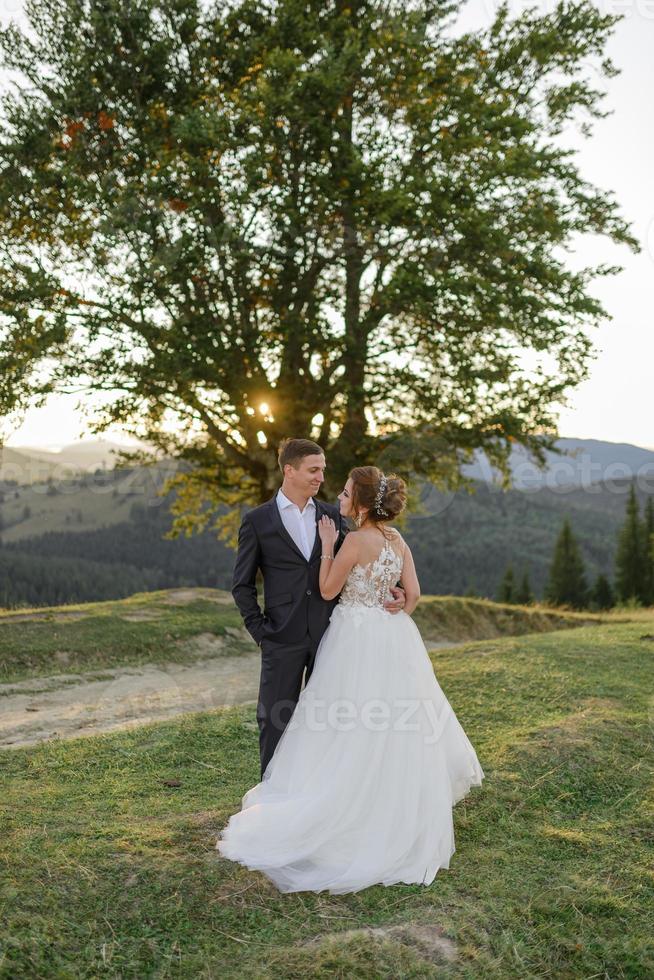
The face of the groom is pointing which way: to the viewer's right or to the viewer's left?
to the viewer's right

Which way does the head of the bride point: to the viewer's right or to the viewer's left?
to the viewer's left

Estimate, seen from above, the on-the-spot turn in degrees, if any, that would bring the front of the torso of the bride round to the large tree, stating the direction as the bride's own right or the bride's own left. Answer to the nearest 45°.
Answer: approximately 45° to the bride's own right

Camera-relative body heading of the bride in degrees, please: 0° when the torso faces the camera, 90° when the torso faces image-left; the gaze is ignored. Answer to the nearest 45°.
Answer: approximately 135°
